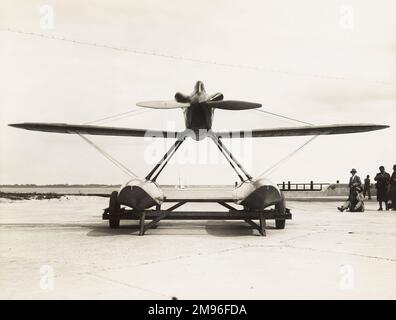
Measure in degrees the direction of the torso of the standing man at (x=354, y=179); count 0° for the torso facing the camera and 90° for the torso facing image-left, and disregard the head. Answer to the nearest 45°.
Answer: approximately 45°

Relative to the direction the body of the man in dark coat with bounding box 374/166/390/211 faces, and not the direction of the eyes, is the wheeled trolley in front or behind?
in front

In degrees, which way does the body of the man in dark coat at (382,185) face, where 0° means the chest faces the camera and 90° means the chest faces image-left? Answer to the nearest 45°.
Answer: approximately 0°

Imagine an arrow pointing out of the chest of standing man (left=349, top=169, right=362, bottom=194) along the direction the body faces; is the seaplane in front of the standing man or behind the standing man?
in front

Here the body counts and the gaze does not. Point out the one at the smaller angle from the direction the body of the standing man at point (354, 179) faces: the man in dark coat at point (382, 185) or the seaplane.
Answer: the seaplane

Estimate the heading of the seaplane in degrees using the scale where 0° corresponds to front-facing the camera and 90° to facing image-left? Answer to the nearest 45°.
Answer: approximately 0°

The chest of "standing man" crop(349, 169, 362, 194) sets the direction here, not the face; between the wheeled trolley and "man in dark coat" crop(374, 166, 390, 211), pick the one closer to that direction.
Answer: the wheeled trolley
